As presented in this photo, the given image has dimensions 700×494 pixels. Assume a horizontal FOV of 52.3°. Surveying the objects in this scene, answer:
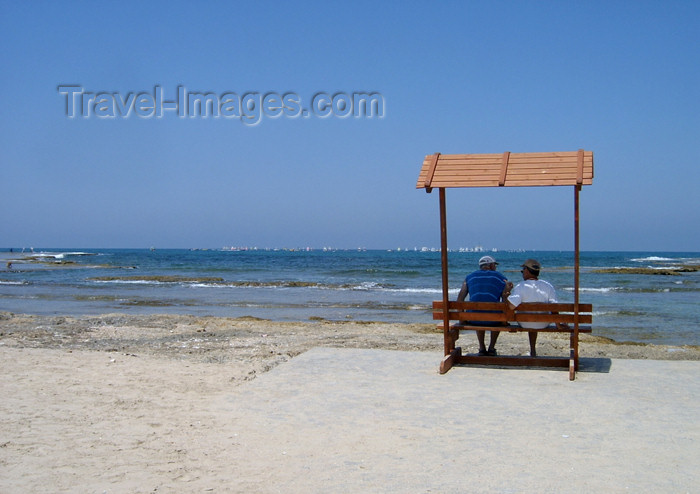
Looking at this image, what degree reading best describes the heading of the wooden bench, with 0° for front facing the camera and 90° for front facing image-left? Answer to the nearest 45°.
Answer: approximately 180°
